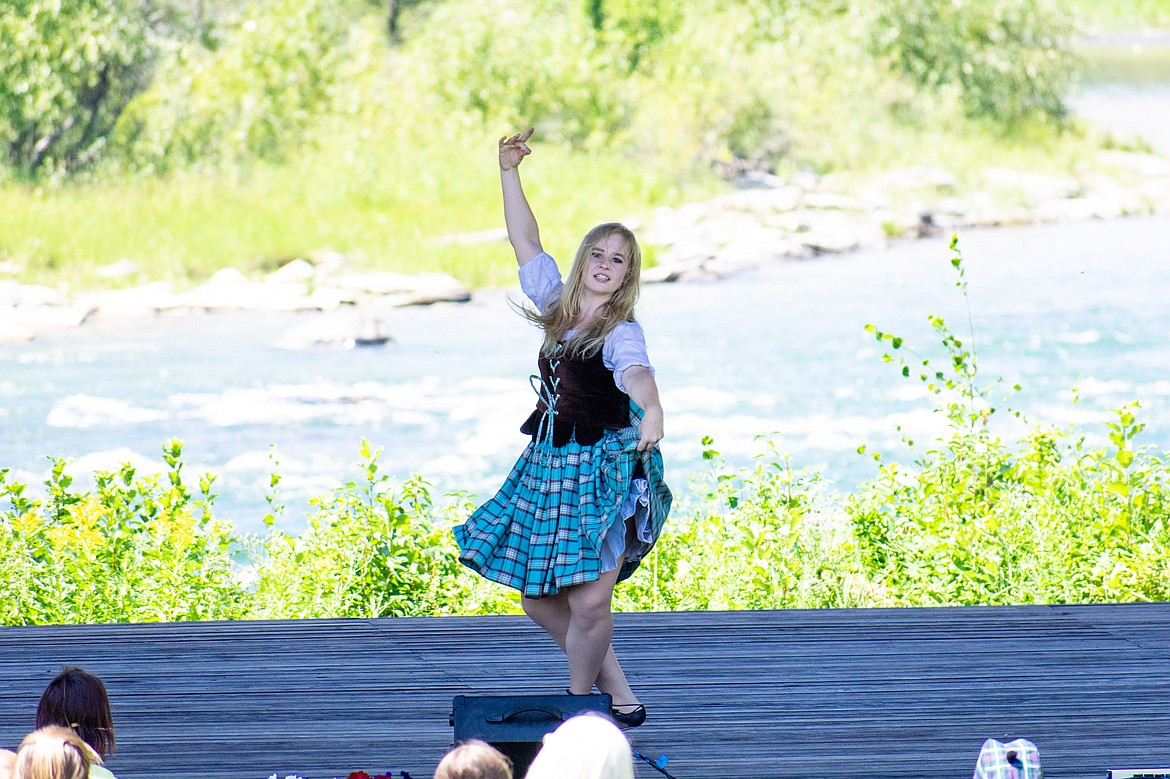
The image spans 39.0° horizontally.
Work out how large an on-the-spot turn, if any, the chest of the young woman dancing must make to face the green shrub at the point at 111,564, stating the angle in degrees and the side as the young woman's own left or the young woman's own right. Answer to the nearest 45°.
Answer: approximately 90° to the young woman's own right

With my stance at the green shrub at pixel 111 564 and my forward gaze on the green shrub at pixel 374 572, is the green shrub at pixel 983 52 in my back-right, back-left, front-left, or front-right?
front-left

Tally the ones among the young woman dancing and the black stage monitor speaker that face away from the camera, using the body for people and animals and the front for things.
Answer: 1

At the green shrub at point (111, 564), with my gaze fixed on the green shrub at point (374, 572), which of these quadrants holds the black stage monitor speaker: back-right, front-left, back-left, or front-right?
front-right

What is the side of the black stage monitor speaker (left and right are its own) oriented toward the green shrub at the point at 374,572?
front

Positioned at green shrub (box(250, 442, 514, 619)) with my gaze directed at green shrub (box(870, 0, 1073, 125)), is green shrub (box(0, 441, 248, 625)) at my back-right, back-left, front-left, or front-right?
back-left

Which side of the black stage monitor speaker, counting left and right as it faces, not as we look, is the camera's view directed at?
back

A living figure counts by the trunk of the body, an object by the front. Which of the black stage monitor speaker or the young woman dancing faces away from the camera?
the black stage monitor speaker

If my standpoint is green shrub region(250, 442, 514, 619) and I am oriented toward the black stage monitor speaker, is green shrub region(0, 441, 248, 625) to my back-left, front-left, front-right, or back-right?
back-right

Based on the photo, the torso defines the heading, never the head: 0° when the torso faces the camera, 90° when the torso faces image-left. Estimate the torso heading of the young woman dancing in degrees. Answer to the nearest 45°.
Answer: approximately 45°

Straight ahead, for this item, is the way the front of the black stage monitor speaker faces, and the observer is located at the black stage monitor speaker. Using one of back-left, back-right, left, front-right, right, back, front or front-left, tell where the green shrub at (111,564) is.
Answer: front-left
